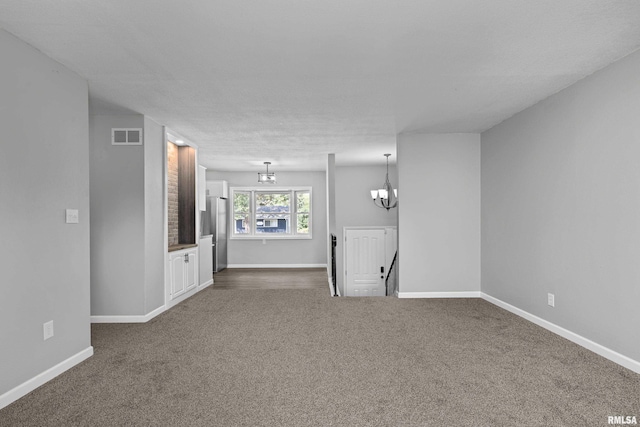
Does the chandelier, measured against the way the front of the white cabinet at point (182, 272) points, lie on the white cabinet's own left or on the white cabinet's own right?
on the white cabinet's own left

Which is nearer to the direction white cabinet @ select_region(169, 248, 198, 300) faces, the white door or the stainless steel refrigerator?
the white door

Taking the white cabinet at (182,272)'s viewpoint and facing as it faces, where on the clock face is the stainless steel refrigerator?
The stainless steel refrigerator is roughly at 8 o'clock from the white cabinet.

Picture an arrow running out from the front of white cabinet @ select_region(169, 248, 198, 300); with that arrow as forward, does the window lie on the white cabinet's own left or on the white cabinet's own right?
on the white cabinet's own left

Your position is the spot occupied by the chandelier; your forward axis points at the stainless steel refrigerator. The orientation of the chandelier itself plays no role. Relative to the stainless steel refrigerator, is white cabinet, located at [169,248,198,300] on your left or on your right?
left

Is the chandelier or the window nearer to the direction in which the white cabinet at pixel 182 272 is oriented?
the chandelier

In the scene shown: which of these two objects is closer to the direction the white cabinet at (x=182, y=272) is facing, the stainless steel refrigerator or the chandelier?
the chandelier
